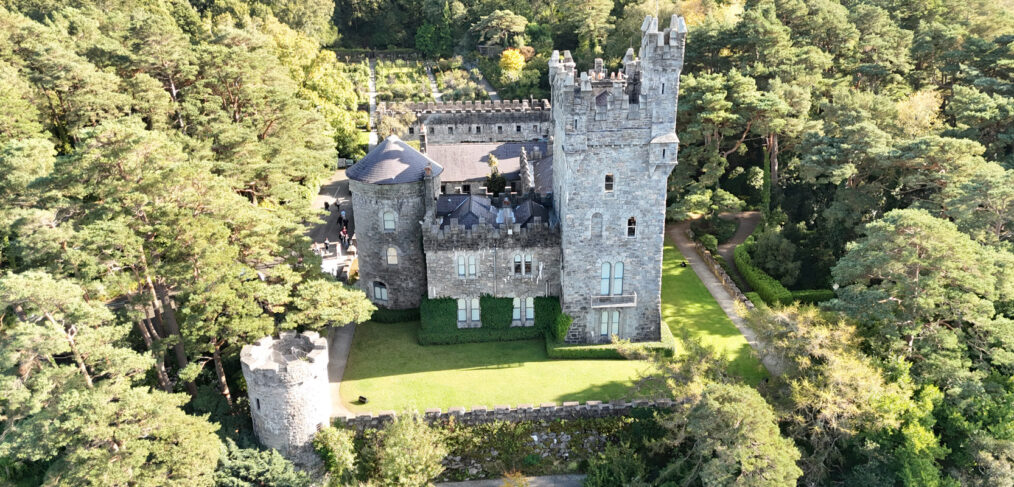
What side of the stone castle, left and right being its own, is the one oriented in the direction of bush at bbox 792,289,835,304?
left

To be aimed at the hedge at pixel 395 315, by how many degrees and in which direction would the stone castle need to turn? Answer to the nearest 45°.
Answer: approximately 90° to its right

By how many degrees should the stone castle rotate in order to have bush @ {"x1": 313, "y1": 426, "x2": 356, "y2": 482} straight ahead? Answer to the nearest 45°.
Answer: approximately 45° to its right

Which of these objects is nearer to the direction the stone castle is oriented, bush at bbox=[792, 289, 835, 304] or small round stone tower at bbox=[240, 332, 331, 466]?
the small round stone tower

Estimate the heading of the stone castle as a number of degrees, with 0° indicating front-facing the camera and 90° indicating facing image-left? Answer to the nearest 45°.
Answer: approximately 0°

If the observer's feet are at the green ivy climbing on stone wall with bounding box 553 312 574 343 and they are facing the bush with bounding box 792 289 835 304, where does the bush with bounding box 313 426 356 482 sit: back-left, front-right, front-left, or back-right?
back-right

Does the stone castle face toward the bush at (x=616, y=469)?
yes
